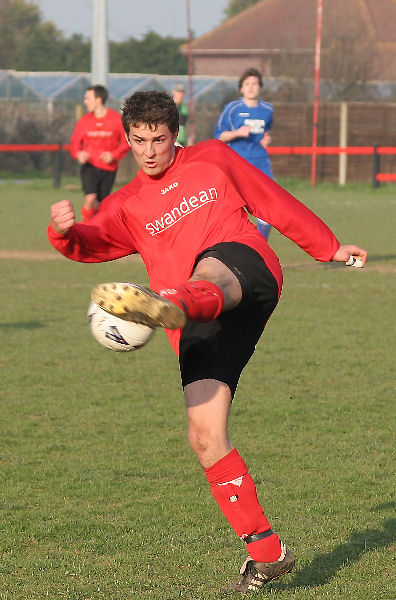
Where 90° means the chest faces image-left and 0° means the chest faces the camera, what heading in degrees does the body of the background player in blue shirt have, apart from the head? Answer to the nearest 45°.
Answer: approximately 0°

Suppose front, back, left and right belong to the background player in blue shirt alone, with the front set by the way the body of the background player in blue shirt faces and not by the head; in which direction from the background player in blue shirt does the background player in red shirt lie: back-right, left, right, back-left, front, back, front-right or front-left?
back-right

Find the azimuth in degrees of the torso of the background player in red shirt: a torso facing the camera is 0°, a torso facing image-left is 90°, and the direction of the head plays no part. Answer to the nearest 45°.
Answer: approximately 0°

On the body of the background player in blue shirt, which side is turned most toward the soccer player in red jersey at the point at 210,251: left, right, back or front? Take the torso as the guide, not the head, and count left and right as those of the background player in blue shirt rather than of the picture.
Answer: front

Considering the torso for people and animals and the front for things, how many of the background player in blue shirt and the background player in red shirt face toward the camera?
2

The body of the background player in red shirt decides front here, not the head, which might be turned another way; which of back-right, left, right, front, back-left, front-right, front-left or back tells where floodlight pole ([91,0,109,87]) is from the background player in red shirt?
back

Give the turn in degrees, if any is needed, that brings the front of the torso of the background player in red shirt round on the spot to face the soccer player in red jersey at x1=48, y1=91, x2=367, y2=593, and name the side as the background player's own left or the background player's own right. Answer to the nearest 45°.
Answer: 0° — they already face them

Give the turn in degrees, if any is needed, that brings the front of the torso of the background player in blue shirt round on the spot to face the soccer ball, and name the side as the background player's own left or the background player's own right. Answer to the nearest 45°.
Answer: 0° — they already face it

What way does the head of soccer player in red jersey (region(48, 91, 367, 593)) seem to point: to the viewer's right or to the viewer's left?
to the viewer's left

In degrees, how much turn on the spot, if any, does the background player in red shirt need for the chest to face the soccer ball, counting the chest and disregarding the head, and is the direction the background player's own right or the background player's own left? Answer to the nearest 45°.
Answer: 0° — they already face it
